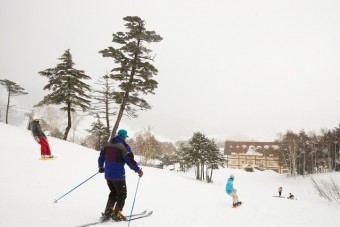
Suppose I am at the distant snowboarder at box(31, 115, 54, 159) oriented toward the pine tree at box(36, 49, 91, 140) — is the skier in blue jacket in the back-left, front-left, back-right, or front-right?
back-right

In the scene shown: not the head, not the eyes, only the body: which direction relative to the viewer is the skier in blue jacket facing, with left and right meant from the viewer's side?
facing away from the viewer and to the right of the viewer

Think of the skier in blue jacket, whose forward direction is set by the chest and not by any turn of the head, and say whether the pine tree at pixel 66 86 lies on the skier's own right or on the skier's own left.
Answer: on the skier's own left

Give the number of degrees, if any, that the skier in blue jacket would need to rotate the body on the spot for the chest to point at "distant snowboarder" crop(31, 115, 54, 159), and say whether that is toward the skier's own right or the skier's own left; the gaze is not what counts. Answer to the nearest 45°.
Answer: approximately 90° to the skier's own left
